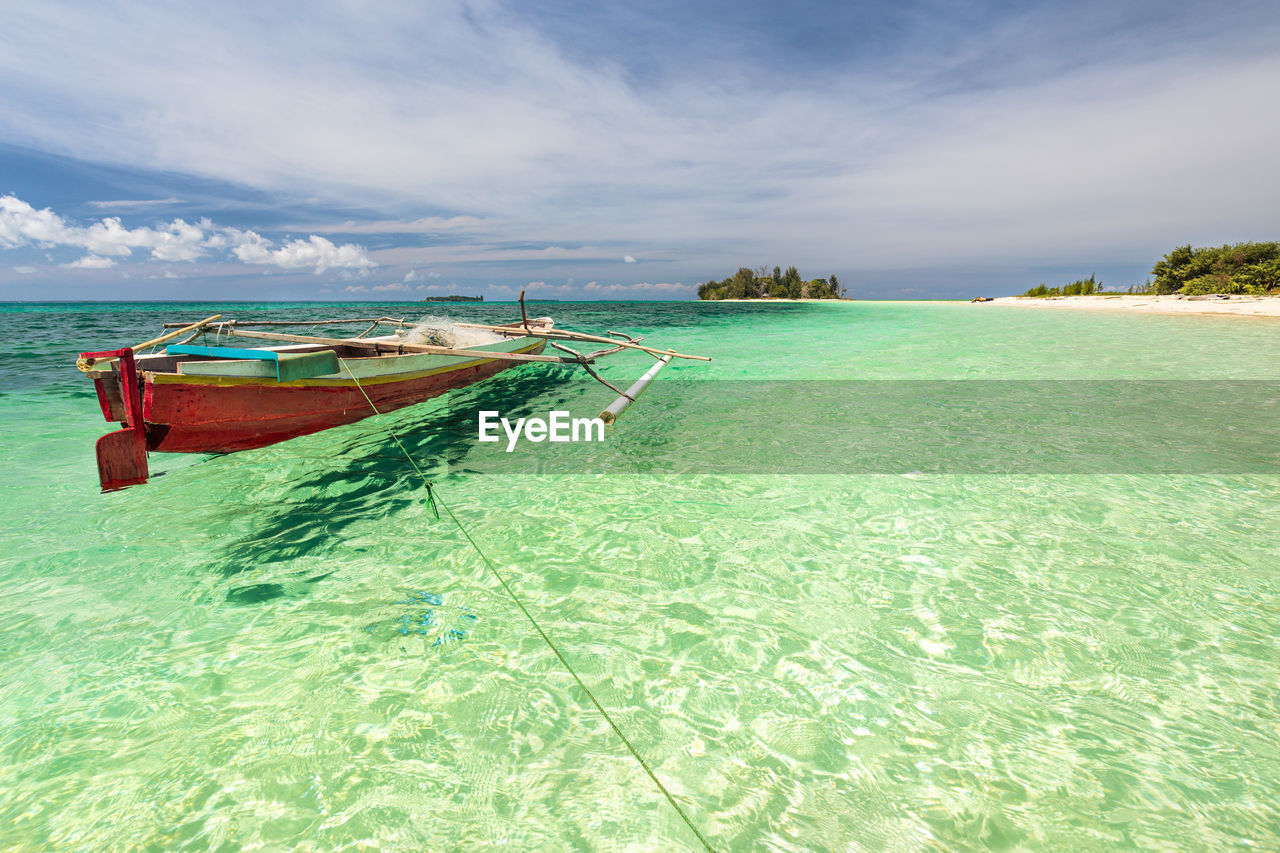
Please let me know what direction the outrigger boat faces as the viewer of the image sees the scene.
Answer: facing away from the viewer and to the right of the viewer

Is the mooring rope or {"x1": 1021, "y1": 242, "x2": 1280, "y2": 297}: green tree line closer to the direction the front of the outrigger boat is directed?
the green tree line

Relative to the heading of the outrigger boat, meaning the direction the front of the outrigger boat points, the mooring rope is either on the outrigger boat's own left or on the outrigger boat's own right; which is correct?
on the outrigger boat's own right

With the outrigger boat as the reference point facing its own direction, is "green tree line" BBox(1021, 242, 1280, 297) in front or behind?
in front
